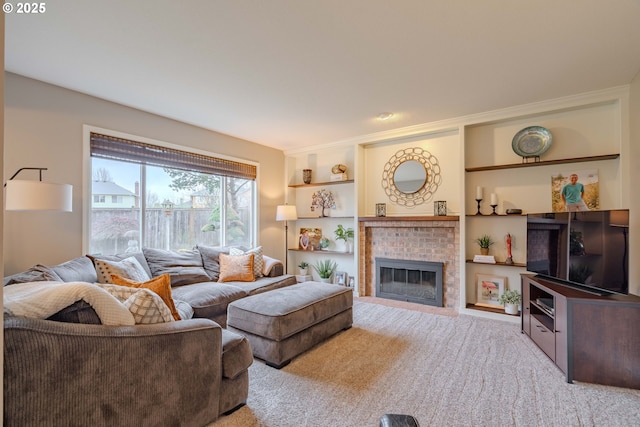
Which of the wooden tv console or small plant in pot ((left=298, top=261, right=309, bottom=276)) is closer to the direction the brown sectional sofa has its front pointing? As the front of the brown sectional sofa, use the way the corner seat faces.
the wooden tv console

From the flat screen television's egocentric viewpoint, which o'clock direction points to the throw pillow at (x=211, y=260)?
The throw pillow is roughly at 1 o'clock from the flat screen television.

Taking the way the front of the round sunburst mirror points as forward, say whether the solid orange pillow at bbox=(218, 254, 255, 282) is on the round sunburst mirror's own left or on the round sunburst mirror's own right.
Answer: on the round sunburst mirror's own right

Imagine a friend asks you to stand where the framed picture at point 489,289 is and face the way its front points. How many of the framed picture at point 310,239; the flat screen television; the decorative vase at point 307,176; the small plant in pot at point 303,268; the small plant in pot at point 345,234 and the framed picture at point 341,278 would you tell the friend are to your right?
5

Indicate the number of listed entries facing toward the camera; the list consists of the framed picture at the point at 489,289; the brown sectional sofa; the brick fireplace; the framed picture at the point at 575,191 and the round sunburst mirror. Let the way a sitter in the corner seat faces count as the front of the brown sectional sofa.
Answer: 4

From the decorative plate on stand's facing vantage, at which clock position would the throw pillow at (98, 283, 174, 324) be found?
The throw pillow is roughly at 1 o'clock from the decorative plate on stand.

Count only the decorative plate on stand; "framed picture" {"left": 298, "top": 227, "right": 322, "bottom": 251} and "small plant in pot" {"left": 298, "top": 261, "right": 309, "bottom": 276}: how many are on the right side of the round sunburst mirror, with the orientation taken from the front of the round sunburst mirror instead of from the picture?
2

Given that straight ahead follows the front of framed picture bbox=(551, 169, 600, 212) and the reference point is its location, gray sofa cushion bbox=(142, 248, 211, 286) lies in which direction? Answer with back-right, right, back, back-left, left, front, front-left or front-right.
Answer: front-right

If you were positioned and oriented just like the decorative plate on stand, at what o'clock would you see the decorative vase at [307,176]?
The decorative vase is roughly at 3 o'clock from the decorative plate on stand.

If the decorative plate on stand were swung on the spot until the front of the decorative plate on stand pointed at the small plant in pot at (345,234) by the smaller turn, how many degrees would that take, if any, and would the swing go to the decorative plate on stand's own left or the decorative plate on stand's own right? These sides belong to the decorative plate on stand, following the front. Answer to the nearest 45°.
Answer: approximately 90° to the decorative plate on stand's own right

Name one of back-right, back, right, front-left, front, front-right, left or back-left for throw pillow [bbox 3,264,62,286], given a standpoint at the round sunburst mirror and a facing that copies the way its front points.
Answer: front-right

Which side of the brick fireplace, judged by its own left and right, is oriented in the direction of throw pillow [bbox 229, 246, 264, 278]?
right
